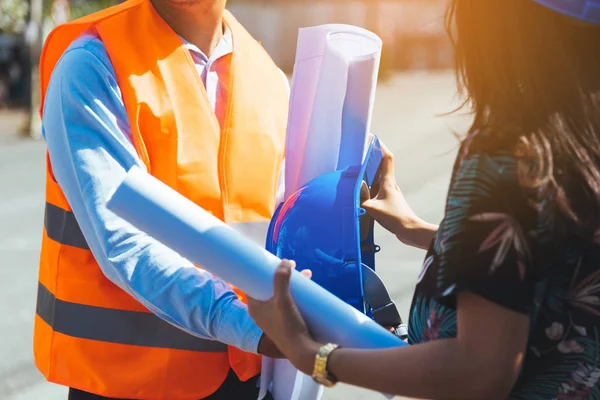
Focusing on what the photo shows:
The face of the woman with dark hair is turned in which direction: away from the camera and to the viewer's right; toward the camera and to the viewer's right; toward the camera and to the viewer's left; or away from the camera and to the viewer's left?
away from the camera and to the viewer's left

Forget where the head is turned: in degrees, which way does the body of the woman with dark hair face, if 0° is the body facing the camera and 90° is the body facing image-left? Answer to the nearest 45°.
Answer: approximately 135°
